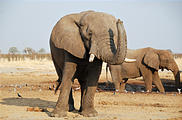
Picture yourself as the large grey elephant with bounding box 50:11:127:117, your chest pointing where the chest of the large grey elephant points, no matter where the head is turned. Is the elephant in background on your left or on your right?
on your left

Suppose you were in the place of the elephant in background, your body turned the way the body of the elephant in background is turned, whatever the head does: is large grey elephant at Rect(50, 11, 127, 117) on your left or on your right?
on your right

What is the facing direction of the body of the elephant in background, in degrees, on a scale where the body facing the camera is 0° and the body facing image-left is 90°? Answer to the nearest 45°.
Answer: approximately 270°
